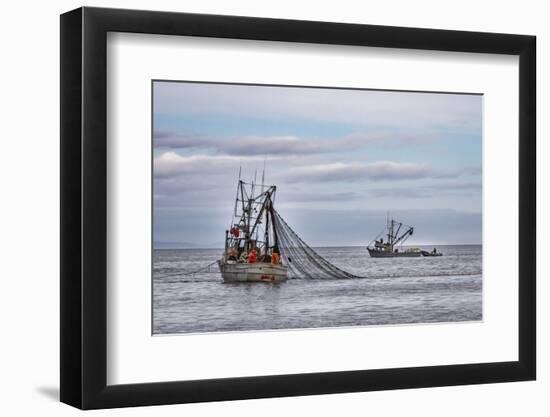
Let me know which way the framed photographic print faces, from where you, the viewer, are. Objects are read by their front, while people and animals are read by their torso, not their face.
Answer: facing the viewer and to the right of the viewer
